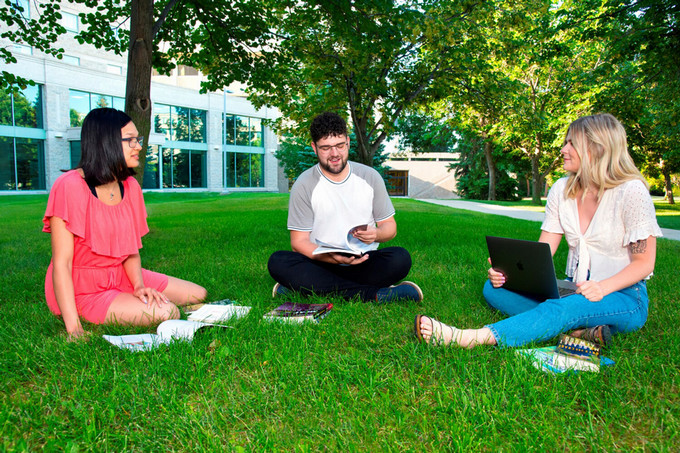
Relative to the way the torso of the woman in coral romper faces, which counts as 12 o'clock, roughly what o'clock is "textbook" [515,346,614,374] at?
The textbook is roughly at 12 o'clock from the woman in coral romper.

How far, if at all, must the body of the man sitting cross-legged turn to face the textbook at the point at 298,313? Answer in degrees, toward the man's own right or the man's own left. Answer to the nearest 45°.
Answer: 0° — they already face it

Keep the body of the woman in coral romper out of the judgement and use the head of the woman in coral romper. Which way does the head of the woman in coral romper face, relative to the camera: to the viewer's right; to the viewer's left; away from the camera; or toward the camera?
to the viewer's right

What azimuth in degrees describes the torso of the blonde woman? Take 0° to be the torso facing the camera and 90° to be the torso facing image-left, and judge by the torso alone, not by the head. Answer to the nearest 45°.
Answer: approximately 45°

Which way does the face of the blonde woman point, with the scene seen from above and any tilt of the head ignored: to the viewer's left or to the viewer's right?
to the viewer's left

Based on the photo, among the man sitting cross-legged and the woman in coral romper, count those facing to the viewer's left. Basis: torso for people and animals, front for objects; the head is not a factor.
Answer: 0

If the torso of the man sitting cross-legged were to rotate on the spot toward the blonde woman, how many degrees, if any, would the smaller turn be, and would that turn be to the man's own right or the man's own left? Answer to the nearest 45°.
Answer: approximately 45° to the man's own left

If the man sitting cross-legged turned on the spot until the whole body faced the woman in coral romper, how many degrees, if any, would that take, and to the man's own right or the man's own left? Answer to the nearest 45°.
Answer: approximately 45° to the man's own right

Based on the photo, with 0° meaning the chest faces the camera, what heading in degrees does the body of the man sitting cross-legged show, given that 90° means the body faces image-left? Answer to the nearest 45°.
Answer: approximately 0°

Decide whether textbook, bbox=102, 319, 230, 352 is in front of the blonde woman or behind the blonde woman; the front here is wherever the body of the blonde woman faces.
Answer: in front
